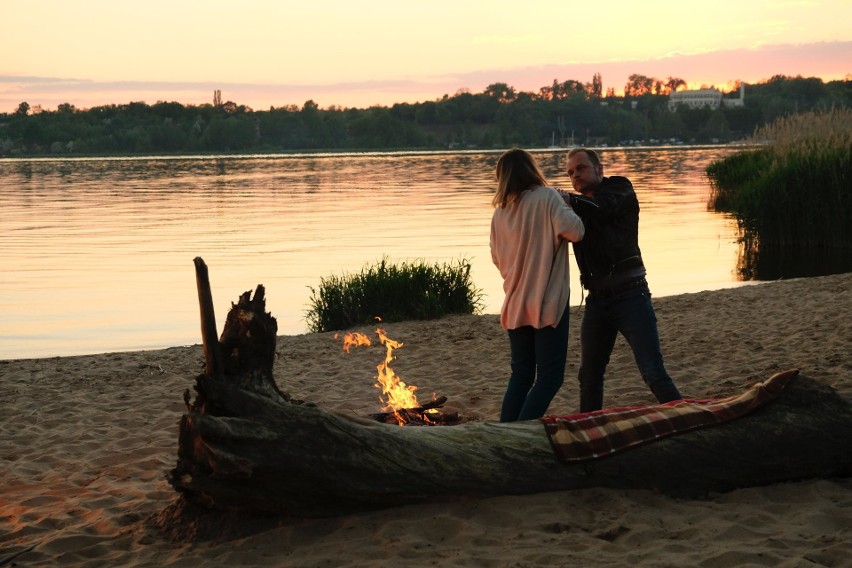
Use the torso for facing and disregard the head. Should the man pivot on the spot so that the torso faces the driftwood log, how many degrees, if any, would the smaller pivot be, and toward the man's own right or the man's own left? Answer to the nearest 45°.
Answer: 0° — they already face it

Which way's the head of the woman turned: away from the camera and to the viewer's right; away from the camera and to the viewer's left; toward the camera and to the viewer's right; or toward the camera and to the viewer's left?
away from the camera and to the viewer's right

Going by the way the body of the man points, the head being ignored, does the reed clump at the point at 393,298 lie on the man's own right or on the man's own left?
on the man's own right

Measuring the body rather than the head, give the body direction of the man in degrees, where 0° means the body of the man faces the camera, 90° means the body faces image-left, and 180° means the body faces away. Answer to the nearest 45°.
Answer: approximately 45°
